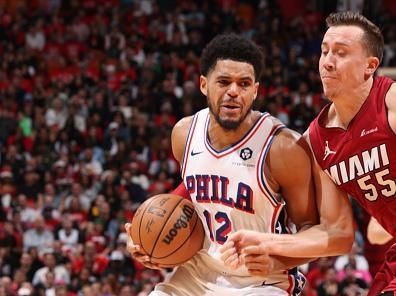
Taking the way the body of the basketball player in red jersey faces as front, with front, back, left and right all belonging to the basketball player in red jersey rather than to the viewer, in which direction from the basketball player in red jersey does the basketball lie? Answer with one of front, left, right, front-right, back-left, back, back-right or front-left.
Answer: front-right

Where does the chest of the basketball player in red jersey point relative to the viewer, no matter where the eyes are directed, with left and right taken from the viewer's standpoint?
facing the viewer and to the left of the viewer

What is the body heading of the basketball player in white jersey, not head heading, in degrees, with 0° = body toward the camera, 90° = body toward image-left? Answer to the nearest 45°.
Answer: approximately 45°

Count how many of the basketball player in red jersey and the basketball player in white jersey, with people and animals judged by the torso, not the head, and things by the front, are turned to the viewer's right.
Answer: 0
